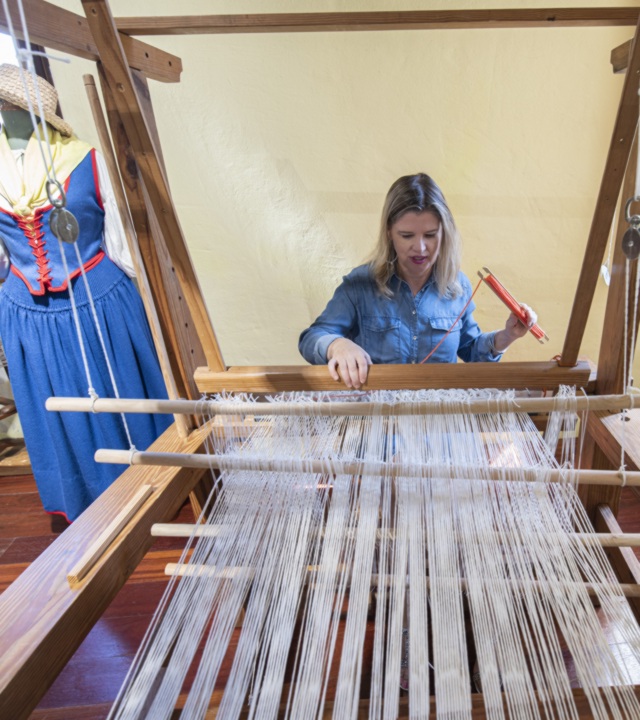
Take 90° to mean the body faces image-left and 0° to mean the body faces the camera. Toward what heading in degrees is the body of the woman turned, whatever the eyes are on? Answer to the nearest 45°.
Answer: approximately 0°

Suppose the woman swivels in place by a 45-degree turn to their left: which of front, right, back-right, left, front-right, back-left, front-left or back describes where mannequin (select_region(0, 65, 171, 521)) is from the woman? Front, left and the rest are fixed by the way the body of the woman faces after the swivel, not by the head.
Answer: back-right
